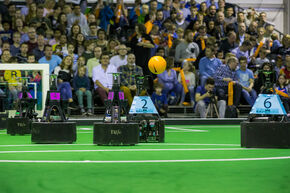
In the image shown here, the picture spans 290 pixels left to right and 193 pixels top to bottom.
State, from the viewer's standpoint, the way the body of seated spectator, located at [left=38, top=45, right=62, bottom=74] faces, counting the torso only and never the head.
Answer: toward the camera

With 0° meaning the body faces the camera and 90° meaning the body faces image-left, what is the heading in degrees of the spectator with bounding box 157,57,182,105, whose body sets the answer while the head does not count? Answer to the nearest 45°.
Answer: approximately 0°

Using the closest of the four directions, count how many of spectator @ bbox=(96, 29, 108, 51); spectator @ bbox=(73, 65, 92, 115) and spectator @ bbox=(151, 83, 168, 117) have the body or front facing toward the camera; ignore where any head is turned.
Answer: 3

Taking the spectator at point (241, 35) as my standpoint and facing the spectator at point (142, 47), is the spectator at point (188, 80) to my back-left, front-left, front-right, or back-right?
front-left

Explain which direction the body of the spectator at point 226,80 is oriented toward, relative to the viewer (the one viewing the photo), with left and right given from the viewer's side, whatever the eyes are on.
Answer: facing the viewer and to the right of the viewer

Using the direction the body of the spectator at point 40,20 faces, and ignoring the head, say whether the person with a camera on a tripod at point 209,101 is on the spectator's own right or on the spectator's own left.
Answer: on the spectator's own left

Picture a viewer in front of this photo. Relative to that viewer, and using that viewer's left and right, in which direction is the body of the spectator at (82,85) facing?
facing the viewer
